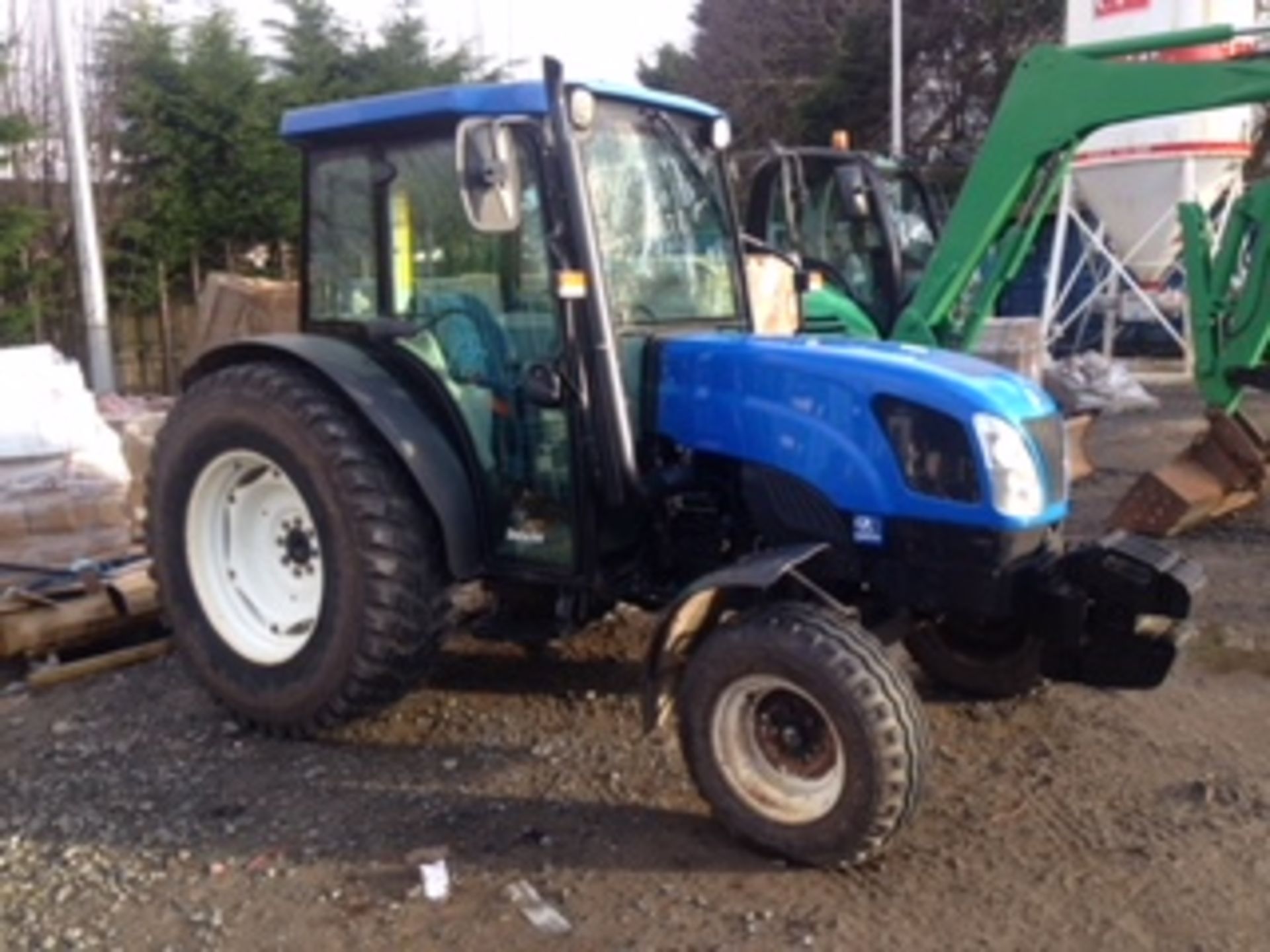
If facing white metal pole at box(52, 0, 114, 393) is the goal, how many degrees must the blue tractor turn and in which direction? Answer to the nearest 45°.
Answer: approximately 180°

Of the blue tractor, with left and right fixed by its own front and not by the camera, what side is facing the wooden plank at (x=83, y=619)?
back

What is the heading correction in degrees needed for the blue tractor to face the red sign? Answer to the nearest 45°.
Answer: approximately 90° to its left

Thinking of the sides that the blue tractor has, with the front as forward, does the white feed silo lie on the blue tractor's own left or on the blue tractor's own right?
on the blue tractor's own left

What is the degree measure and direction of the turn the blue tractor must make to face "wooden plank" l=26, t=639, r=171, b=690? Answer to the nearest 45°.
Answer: approximately 180°

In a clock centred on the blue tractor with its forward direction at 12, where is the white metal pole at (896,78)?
The white metal pole is roughly at 8 o'clock from the blue tractor.

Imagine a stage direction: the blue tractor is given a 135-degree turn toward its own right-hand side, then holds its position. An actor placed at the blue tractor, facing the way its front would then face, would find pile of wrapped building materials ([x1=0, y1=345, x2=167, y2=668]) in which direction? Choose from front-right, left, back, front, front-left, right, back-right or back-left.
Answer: front-right

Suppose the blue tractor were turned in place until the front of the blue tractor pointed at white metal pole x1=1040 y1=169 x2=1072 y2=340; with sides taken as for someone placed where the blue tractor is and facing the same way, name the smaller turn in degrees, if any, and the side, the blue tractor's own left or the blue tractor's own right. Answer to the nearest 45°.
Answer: approximately 135° to the blue tractor's own left

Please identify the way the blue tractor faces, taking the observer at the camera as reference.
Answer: facing the viewer and to the right of the viewer
